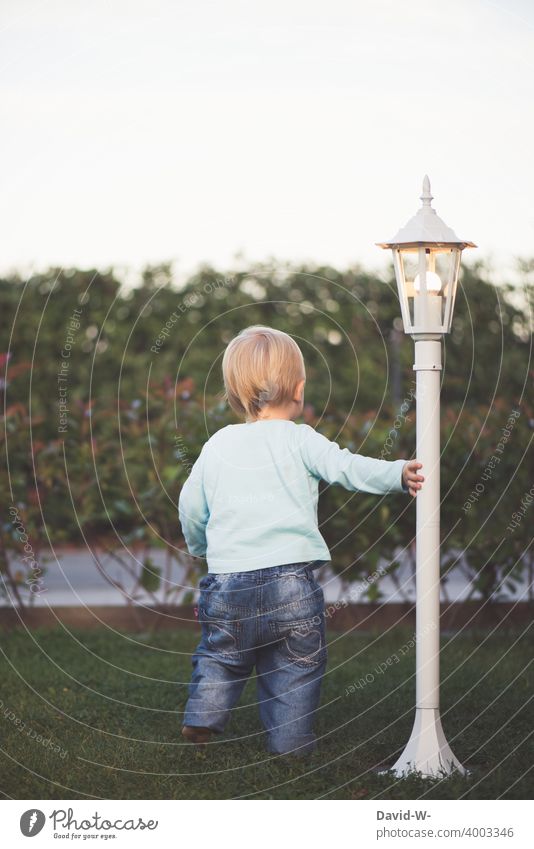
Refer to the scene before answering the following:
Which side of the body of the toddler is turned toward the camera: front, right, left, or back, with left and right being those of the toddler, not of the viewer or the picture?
back

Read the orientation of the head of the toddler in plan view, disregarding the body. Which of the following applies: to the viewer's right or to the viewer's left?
to the viewer's right

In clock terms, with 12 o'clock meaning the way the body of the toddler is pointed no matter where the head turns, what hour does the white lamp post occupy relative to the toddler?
The white lamp post is roughly at 4 o'clock from the toddler.
